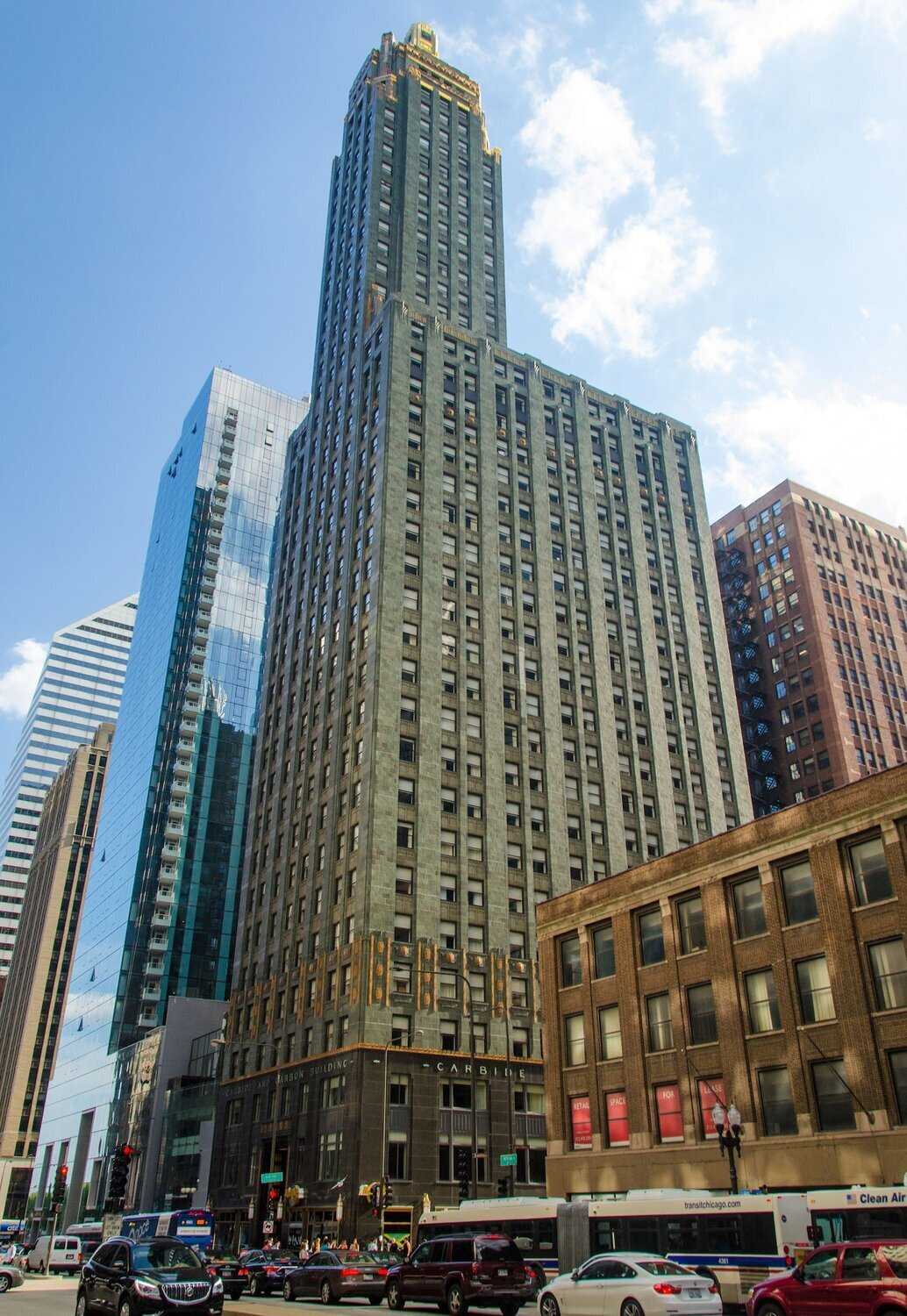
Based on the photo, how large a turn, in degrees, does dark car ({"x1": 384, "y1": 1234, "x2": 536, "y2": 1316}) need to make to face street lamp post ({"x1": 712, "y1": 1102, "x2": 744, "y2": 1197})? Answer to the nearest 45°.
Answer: approximately 90° to its right

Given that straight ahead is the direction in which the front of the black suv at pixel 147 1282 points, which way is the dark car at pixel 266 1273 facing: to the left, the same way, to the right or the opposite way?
the opposite way

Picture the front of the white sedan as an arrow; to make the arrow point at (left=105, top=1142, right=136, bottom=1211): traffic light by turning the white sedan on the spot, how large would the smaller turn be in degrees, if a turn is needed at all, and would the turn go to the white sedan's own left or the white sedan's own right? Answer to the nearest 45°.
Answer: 0° — it already faces it

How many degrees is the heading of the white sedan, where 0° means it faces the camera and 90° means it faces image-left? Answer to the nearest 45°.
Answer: approximately 135°

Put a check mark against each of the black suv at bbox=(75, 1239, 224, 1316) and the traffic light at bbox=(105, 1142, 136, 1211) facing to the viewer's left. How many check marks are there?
0

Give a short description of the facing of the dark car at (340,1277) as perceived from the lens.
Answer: facing away from the viewer and to the left of the viewer

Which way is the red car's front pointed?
to the viewer's left

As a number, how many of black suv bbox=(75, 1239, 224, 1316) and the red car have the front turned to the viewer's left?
1

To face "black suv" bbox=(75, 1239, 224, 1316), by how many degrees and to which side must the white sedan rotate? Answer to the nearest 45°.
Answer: approximately 45° to its left

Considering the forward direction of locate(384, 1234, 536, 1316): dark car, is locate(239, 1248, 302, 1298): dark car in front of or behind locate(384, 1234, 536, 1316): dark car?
in front

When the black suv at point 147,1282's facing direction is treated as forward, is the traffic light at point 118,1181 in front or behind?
behind

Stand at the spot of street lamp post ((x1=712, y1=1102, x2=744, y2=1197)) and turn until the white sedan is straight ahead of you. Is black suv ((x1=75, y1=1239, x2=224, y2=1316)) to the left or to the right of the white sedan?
right
